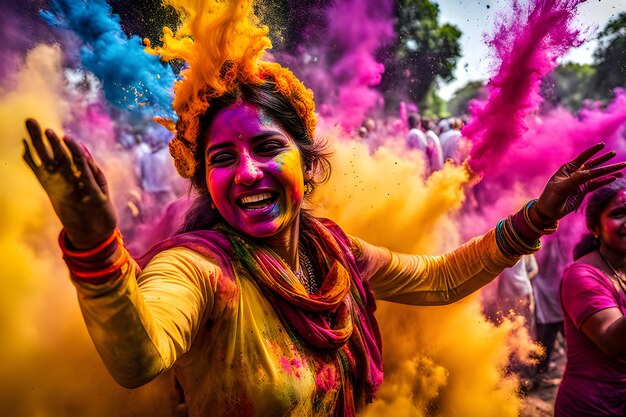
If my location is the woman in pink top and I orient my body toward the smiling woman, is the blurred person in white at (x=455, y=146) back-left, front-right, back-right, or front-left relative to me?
back-right

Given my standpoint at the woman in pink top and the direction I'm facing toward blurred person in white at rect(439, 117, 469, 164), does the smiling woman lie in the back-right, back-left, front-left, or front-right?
back-left

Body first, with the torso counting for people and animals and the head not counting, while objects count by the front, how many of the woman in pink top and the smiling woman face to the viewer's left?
0

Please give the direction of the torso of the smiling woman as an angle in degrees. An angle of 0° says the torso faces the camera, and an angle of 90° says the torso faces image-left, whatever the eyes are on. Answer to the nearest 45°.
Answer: approximately 315°
